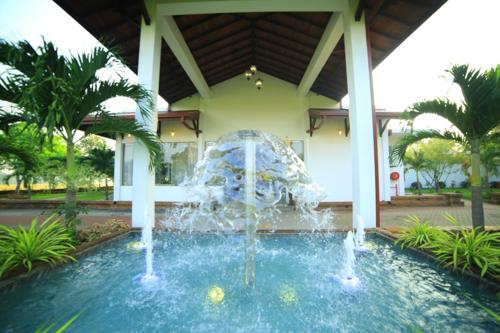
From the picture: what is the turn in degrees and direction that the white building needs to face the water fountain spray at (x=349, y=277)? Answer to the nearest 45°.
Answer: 0° — it already faces it

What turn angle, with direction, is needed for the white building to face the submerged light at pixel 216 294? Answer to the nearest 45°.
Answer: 0° — it already faces it

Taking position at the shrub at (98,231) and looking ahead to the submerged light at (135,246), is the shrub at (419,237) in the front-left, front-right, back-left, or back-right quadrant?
front-left

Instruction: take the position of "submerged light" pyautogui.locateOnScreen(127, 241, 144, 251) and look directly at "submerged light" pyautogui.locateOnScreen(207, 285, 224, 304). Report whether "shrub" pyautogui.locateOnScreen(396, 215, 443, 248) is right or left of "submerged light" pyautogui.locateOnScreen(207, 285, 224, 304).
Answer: left

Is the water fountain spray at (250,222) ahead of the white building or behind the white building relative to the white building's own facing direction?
ahead

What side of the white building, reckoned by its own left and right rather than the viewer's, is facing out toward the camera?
front

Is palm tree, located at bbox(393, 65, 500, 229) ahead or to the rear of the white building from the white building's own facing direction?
ahead

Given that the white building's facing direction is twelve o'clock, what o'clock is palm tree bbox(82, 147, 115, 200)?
The palm tree is roughly at 4 o'clock from the white building.

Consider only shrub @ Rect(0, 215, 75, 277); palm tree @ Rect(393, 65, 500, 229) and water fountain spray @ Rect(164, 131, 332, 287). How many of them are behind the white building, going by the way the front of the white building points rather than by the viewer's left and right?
0

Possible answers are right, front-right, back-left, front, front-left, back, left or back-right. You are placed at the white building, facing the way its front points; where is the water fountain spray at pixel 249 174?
front

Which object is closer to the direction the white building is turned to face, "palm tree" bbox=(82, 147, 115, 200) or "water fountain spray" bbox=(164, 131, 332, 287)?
the water fountain spray

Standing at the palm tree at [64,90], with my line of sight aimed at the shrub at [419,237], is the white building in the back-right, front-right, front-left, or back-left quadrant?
front-left

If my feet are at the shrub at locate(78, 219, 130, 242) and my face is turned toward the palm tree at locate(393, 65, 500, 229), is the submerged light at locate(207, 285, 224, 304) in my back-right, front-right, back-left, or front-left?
front-right
